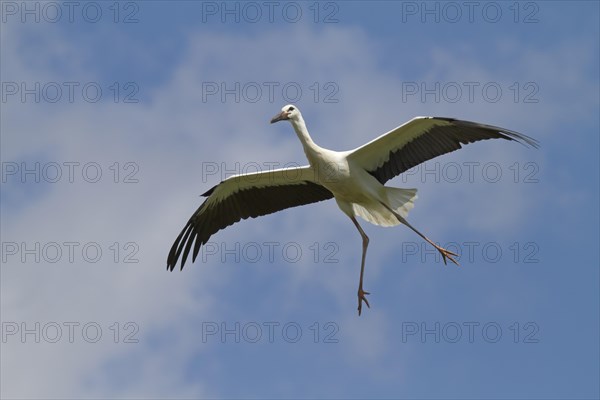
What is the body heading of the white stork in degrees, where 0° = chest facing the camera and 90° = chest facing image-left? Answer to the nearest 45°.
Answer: approximately 45°
